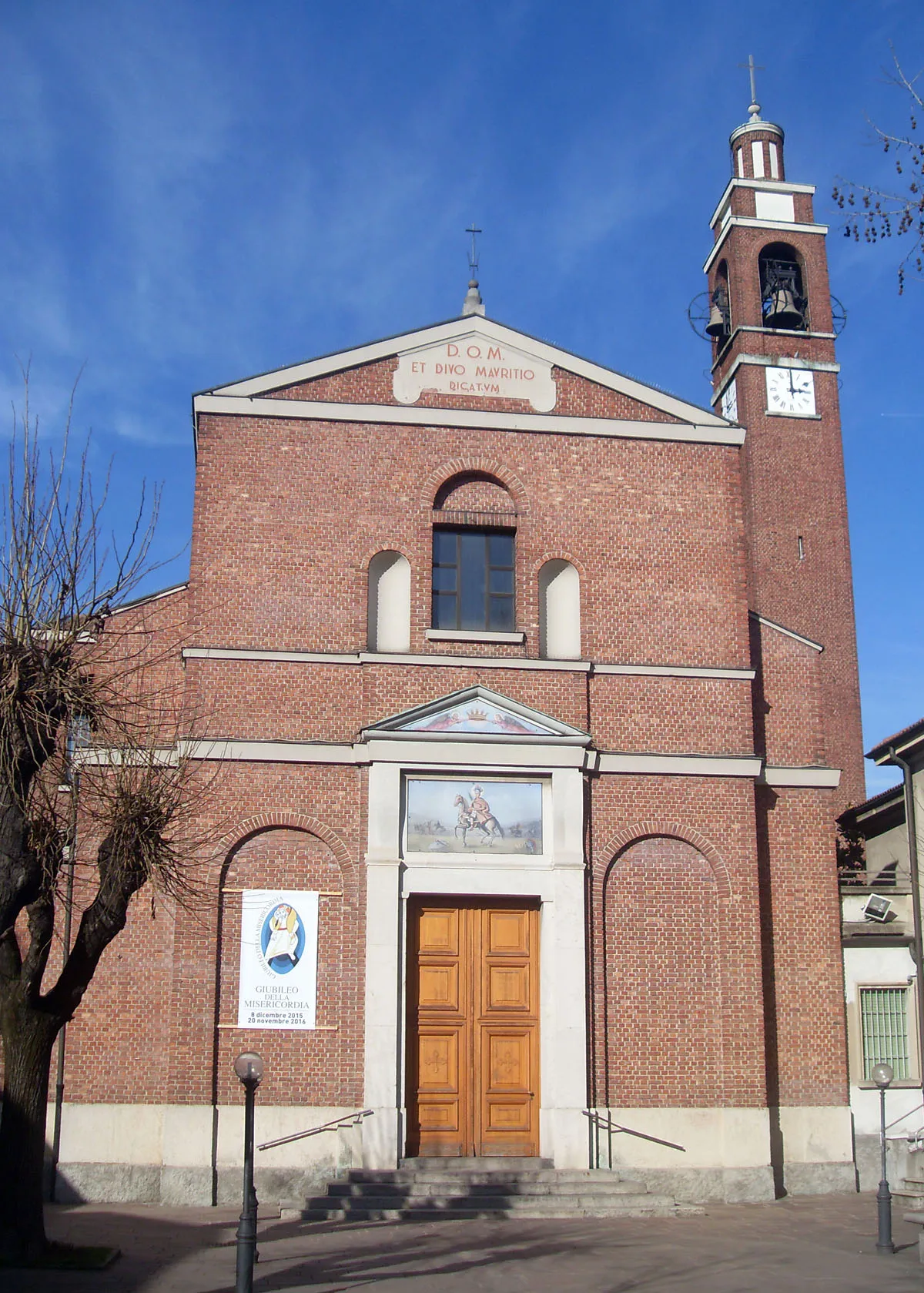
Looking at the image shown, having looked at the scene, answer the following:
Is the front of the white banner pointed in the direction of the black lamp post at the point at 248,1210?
yes

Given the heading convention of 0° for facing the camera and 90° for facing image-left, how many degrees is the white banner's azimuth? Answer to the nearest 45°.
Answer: approximately 0°

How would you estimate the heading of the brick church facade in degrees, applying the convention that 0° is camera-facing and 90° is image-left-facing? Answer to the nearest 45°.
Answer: approximately 0°
